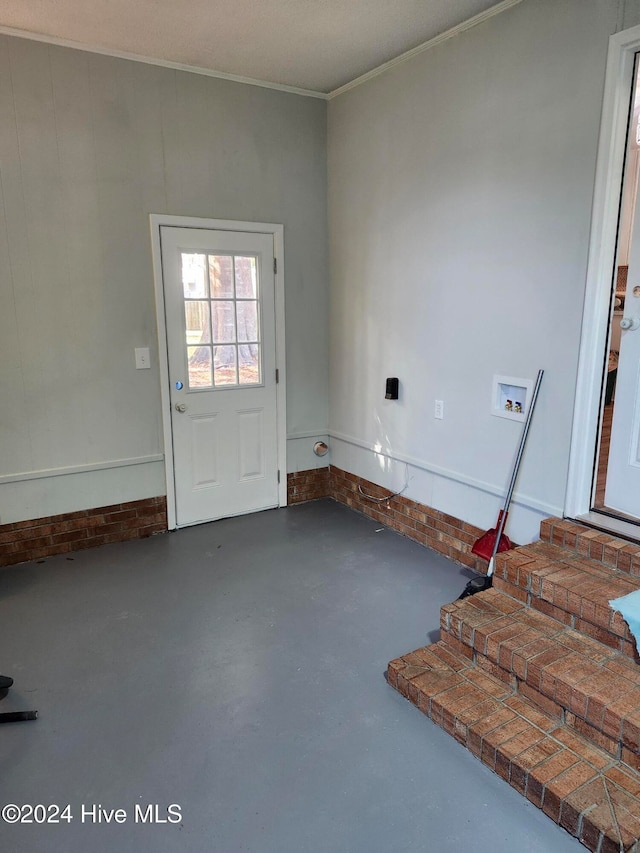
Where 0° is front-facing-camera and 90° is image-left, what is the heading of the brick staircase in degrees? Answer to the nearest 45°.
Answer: approximately 45°

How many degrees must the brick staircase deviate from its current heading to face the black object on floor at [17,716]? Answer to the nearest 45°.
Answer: approximately 45° to its right

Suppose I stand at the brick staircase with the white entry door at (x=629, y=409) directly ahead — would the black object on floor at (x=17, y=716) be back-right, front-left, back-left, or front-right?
back-left

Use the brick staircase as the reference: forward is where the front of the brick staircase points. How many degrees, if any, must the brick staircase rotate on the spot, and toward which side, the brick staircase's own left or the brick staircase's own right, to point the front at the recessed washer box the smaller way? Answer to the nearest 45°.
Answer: approximately 135° to the brick staircase's own right

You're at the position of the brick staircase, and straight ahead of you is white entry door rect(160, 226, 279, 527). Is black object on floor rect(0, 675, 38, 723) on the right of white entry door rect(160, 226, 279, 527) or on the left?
left

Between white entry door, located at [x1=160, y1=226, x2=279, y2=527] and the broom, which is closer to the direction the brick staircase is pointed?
the white entry door

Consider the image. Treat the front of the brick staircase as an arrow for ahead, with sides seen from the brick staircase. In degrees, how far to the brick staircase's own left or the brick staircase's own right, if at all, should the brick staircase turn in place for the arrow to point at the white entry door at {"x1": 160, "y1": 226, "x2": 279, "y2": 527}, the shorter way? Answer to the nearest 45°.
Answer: approximately 90° to the brick staircase's own right
